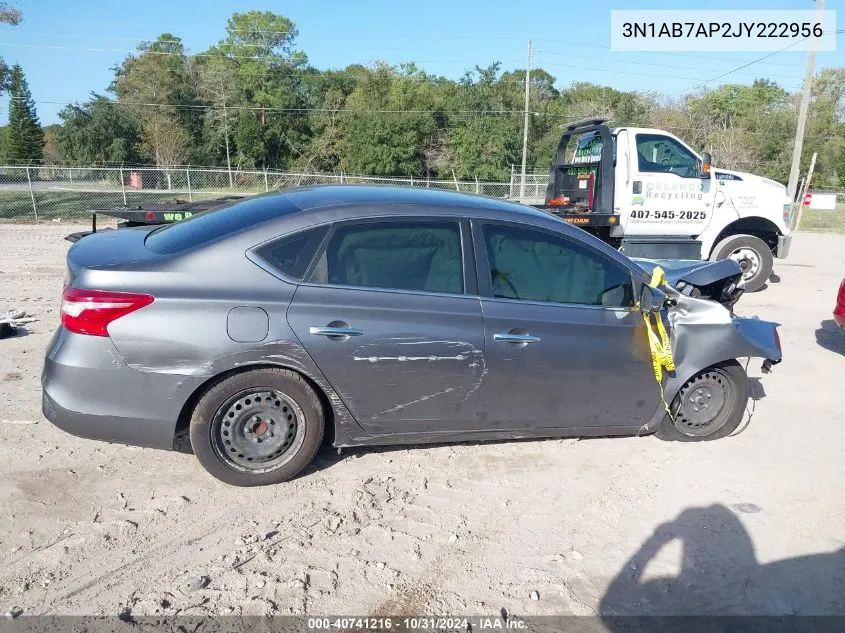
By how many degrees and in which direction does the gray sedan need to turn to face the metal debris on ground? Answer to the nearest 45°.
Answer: approximately 135° to its left

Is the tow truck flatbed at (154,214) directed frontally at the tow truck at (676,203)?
yes

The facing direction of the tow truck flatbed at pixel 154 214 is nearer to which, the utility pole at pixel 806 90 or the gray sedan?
the utility pole

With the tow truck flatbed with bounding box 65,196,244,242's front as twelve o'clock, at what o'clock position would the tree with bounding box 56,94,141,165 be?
The tree is roughly at 9 o'clock from the tow truck flatbed.

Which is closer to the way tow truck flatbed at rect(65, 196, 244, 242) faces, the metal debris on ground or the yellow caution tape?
the yellow caution tape

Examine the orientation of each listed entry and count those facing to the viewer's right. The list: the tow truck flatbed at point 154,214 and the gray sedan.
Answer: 2

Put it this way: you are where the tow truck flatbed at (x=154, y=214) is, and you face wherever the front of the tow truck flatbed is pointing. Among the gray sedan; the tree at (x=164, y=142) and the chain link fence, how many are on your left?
2

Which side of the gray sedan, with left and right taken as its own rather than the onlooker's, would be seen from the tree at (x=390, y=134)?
left

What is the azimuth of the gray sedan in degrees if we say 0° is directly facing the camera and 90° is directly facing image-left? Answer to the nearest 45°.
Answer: approximately 270°

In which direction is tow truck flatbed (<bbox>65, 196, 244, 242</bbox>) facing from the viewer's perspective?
to the viewer's right

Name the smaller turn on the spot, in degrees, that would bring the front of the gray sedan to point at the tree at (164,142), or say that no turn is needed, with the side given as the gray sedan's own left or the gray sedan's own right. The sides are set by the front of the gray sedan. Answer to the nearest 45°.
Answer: approximately 90° to the gray sedan's own left

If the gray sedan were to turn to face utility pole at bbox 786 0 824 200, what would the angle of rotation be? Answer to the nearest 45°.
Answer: approximately 45° to its left

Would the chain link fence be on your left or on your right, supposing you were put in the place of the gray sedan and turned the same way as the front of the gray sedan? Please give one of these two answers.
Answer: on your left

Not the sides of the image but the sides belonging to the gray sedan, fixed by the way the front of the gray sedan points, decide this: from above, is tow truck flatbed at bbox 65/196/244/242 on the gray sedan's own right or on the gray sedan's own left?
on the gray sedan's own left
